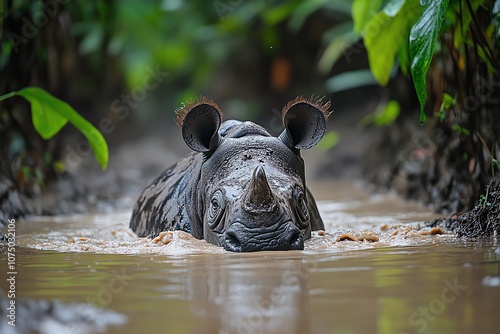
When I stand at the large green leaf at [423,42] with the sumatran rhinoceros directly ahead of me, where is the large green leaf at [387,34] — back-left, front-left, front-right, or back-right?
front-right

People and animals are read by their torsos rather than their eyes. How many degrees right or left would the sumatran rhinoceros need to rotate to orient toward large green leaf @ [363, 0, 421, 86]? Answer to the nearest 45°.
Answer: approximately 135° to its left

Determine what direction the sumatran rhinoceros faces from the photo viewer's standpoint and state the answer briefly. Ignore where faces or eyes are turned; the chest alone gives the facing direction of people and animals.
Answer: facing the viewer

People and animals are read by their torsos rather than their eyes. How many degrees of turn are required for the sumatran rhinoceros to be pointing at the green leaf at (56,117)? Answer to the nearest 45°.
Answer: approximately 135° to its right

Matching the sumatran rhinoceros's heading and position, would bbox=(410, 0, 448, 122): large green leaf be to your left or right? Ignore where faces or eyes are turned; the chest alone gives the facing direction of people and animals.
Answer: on your left
